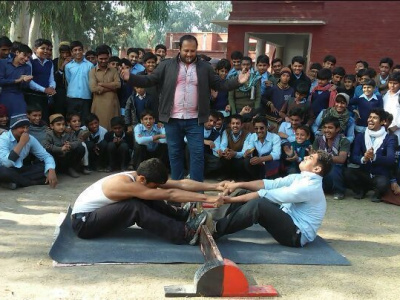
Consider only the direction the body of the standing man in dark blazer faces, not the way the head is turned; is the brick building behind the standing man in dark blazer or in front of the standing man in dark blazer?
behind

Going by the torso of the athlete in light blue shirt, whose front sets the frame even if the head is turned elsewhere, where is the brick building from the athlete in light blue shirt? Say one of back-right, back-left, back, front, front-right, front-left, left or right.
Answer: right

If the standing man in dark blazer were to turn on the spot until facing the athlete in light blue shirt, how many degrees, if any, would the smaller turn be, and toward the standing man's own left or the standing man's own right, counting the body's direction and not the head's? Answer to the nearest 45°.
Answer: approximately 45° to the standing man's own left

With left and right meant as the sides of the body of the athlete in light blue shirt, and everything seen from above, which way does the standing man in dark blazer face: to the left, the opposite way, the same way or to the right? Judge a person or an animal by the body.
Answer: to the left

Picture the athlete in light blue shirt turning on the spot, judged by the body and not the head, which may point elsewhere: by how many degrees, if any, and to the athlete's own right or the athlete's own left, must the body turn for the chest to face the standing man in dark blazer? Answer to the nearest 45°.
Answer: approximately 45° to the athlete's own right

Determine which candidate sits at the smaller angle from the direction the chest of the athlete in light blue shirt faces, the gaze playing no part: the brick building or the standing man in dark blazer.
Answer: the standing man in dark blazer

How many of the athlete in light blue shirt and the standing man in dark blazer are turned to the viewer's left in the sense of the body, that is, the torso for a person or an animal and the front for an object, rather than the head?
1

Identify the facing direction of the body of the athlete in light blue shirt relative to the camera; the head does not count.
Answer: to the viewer's left

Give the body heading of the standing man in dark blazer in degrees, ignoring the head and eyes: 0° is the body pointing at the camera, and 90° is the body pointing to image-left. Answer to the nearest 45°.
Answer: approximately 0°
